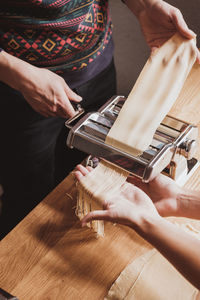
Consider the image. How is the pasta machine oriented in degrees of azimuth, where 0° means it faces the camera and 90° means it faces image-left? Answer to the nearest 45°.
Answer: approximately 45°
